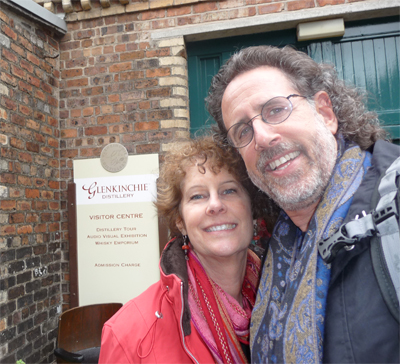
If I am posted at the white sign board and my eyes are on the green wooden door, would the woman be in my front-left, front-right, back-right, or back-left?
front-right

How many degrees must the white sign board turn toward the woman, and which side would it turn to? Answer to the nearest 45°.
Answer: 0° — it already faces them

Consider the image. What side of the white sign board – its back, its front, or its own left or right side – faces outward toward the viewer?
front

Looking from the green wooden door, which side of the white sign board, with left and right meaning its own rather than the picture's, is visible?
left

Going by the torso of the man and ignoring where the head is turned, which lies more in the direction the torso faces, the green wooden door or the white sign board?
the white sign board

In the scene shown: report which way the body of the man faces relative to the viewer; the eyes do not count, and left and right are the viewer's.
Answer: facing the viewer and to the left of the viewer

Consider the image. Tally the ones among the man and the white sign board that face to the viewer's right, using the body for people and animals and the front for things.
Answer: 0

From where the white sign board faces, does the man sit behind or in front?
in front

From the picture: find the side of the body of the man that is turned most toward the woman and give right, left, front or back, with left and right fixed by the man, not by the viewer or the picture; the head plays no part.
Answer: right

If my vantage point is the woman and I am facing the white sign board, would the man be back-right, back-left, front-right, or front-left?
back-right

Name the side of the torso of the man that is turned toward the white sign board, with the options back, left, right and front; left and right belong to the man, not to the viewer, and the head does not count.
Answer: right
